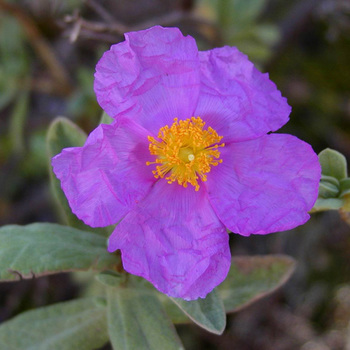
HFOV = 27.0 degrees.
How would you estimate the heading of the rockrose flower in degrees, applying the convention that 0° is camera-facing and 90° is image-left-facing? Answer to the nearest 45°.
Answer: approximately 0°
